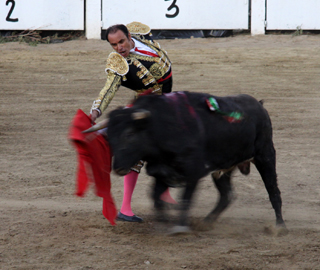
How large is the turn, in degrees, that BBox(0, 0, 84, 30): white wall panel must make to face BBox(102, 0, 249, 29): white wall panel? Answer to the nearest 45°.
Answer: approximately 90° to its left

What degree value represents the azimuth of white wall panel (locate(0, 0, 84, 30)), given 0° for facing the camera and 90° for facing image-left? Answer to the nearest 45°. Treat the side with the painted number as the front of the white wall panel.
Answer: approximately 0°

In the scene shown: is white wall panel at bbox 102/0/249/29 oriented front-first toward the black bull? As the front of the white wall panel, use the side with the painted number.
yes

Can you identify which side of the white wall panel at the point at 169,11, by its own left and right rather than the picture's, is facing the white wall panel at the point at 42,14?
right

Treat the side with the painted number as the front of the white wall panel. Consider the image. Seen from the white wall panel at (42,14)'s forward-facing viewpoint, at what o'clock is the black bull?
The black bull is roughly at 12 o'clock from the white wall panel.

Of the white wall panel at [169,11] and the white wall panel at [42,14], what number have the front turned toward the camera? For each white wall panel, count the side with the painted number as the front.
2
